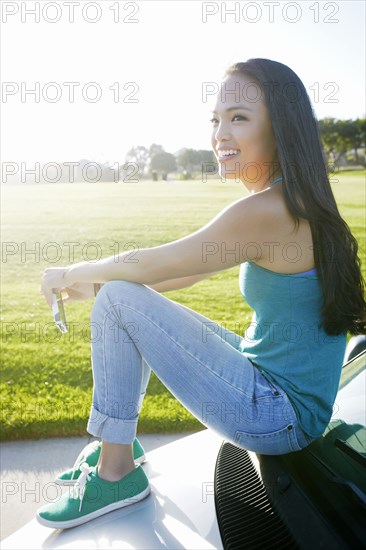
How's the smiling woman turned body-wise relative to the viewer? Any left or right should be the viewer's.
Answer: facing to the left of the viewer

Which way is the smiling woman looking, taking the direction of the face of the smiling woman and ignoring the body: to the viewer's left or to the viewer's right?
to the viewer's left
